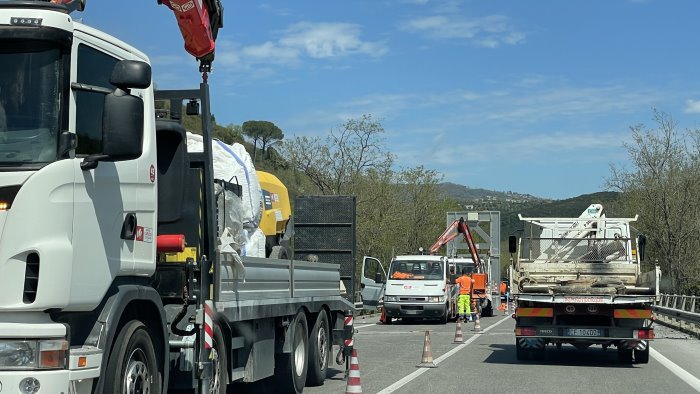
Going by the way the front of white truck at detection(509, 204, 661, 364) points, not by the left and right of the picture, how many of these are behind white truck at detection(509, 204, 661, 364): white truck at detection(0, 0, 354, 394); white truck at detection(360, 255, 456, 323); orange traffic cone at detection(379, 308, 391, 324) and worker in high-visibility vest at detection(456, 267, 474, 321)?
1

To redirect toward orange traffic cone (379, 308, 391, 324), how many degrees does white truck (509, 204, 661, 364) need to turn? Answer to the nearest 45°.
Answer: approximately 45° to its left

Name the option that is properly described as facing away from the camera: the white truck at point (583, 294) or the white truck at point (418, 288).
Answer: the white truck at point (583, 294)

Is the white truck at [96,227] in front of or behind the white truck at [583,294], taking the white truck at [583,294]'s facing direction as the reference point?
behind

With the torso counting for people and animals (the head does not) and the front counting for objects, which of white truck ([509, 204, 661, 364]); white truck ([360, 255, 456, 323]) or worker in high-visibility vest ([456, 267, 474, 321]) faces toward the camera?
white truck ([360, 255, 456, 323])

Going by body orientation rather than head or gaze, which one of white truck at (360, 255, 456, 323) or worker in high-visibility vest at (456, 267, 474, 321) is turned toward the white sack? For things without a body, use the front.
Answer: the white truck

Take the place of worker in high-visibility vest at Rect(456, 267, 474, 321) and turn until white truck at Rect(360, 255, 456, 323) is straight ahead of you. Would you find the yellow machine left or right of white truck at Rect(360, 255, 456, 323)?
left

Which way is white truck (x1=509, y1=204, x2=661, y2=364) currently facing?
away from the camera

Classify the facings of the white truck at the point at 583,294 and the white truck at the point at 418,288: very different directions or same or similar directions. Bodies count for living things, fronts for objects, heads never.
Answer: very different directions

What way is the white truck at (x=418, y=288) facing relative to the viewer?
toward the camera

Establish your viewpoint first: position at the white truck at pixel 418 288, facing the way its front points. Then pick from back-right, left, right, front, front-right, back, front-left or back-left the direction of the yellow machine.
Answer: front
